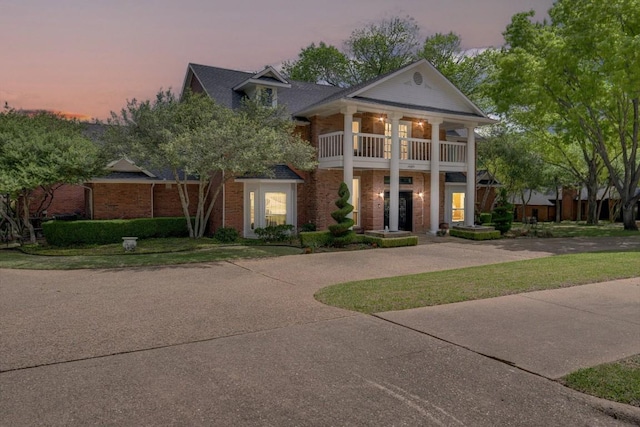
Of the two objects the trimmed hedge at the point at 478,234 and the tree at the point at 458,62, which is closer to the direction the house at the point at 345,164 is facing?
the trimmed hedge

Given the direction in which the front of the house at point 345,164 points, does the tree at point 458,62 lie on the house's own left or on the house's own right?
on the house's own left

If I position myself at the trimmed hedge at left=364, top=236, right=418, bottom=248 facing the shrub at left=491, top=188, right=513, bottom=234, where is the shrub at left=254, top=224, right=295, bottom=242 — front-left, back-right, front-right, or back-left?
back-left

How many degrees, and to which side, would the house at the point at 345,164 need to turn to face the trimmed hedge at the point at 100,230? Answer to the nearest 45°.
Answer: approximately 135° to its right

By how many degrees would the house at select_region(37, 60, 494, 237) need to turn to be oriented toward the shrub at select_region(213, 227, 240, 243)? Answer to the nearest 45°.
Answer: approximately 90° to its right

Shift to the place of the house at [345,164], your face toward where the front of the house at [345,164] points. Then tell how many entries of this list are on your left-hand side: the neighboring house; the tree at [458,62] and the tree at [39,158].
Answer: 2

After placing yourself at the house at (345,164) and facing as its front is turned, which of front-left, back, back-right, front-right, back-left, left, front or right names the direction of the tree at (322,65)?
back-left

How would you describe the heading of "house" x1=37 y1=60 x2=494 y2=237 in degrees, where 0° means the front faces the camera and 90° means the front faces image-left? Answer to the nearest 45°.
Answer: approximately 315°

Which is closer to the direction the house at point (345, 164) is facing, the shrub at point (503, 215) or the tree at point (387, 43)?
the shrub
